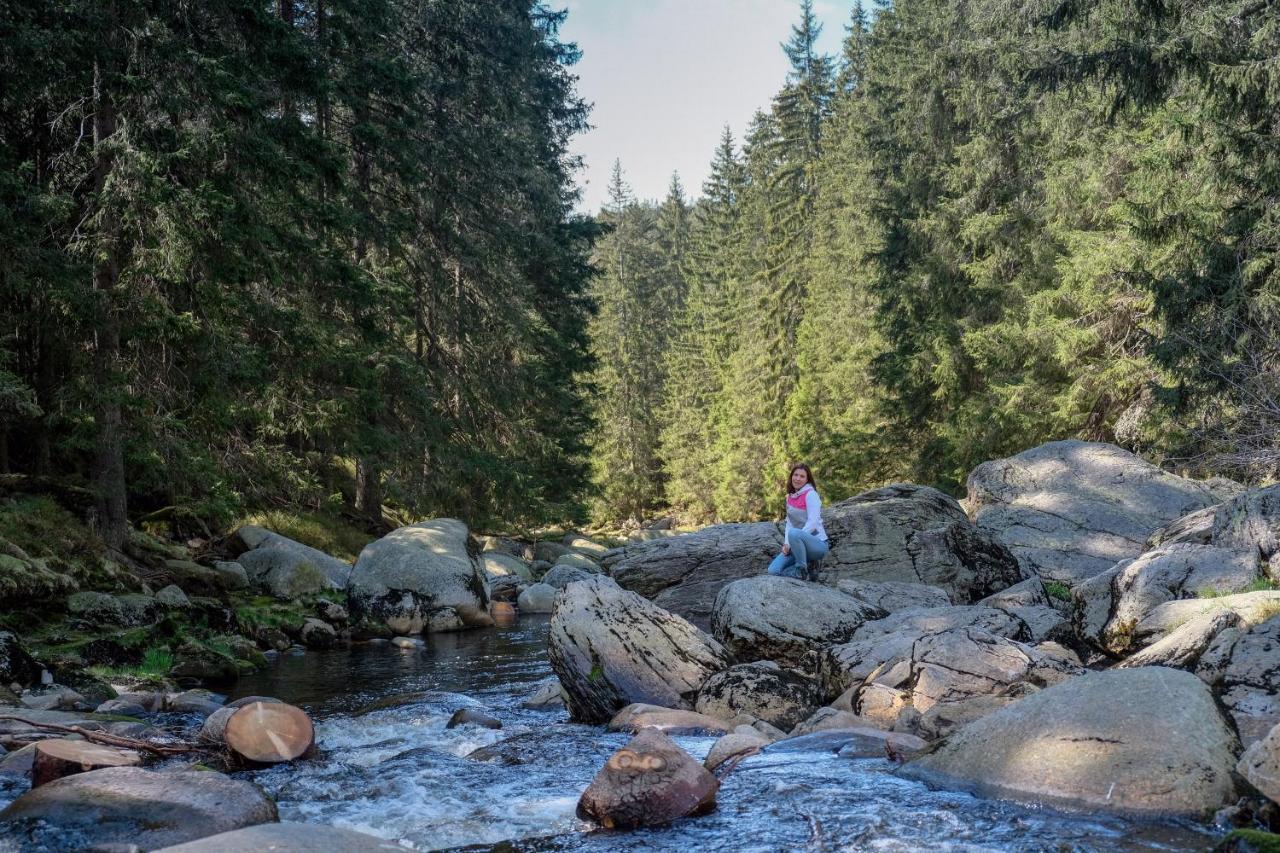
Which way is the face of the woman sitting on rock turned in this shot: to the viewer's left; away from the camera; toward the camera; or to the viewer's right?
toward the camera

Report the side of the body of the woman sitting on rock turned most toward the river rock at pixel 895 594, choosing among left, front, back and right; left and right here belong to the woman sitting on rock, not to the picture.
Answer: left

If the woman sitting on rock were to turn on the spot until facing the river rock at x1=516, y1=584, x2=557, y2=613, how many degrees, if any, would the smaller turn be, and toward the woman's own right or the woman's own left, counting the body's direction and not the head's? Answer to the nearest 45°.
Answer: approximately 90° to the woman's own right

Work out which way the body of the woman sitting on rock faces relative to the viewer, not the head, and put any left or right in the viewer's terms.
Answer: facing the viewer and to the left of the viewer

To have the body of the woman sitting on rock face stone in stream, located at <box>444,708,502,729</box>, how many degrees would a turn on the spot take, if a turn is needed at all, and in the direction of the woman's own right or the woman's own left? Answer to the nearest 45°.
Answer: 0° — they already face it

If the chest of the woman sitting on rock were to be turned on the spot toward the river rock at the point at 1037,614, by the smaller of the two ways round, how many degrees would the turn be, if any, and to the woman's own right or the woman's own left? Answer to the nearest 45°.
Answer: approximately 90° to the woman's own left

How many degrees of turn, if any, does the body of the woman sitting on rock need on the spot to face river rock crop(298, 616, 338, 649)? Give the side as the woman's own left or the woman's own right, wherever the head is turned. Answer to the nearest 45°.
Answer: approximately 45° to the woman's own right

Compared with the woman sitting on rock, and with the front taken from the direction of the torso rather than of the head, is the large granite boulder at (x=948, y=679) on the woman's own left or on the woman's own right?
on the woman's own left

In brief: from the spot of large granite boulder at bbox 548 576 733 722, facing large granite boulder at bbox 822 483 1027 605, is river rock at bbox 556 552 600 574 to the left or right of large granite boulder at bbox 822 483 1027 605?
left

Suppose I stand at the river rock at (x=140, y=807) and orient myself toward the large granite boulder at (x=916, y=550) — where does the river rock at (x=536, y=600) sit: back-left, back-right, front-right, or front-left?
front-left
